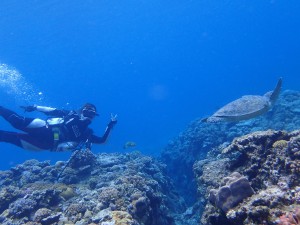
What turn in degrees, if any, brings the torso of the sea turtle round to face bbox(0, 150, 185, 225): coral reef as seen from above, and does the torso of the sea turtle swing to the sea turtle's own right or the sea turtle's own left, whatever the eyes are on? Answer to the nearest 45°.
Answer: approximately 180°

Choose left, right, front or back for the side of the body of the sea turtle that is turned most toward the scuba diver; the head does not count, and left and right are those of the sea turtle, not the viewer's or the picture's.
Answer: back

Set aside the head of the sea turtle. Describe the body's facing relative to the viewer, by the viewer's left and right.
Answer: facing to the right of the viewer
